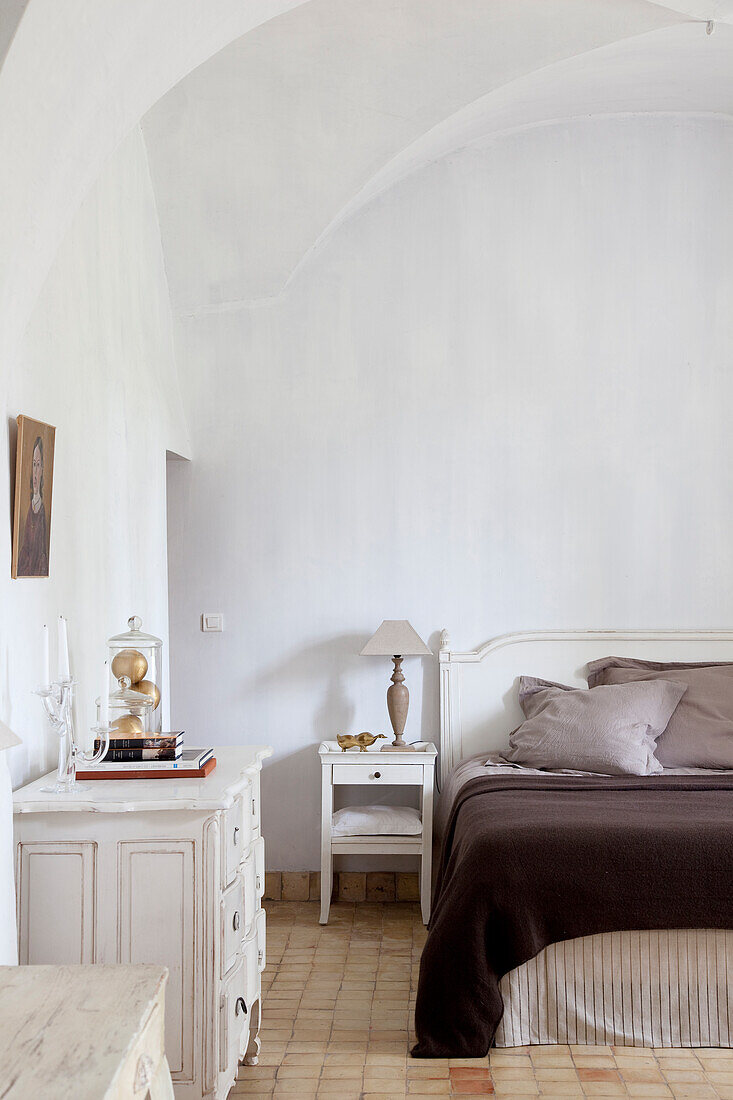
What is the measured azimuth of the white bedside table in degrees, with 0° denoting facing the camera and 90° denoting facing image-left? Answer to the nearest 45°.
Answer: approximately 0°

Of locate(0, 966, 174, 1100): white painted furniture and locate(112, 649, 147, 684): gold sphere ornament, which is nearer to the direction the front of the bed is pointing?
the white painted furniture

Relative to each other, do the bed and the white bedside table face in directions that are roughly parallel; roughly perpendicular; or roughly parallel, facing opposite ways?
roughly parallel

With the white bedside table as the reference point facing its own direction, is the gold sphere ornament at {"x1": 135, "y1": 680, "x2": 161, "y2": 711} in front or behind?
in front

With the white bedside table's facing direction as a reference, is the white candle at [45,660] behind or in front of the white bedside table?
in front

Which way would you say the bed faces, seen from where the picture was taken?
facing the viewer

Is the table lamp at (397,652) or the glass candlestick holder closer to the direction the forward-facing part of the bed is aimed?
the glass candlestick holder

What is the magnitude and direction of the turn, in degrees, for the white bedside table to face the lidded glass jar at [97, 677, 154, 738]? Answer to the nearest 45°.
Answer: approximately 45° to its right

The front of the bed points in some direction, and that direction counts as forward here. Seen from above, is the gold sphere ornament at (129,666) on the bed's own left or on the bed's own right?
on the bed's own right

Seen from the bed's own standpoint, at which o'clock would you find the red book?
The red book is roughly at 2 o'clock from the bed.

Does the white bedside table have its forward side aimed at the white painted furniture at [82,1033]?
yes

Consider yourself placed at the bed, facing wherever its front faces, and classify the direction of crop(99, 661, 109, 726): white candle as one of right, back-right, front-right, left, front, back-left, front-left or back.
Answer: right

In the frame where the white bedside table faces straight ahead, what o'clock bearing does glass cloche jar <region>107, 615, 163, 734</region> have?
The glass cloche jar is roughly at 1 o'clock from the white bedside table.

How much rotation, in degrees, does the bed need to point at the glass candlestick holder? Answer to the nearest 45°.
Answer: approximately 45° to its right

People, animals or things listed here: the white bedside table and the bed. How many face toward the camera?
2
